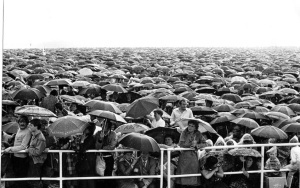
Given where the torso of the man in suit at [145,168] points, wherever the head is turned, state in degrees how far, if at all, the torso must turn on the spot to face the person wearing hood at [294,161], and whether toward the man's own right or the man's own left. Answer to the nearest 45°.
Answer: approximately 90° to the man's own left

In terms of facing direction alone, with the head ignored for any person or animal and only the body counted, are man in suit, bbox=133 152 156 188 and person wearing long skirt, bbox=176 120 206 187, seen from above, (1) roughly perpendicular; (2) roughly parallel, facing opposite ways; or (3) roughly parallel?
roughly parallel

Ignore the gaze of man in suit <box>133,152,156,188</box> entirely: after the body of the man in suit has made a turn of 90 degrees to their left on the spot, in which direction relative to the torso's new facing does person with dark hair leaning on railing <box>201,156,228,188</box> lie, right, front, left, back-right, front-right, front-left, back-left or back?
front

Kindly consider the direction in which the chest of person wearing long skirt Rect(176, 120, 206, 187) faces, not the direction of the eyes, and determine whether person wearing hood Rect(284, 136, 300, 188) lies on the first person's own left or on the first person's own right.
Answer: on the first person's own left

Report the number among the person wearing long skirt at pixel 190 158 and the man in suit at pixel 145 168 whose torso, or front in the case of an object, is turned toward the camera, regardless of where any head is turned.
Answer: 2

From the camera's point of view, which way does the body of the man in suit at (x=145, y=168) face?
toward the camera

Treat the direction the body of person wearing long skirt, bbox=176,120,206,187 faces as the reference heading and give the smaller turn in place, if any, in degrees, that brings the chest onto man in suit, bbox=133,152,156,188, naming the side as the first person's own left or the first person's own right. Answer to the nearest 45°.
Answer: approximately 90° to the first person's own right

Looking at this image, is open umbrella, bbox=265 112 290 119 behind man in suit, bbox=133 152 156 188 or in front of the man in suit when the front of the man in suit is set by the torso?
behind

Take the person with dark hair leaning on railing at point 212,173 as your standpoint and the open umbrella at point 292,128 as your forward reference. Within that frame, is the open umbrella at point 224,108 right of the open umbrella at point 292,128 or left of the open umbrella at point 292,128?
left

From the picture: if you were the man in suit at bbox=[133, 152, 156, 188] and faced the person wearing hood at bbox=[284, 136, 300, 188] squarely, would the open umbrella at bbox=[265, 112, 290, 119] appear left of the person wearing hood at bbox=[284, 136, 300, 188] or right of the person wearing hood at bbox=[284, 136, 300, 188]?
left

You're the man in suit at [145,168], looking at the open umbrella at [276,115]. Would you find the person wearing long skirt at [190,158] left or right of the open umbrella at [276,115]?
right

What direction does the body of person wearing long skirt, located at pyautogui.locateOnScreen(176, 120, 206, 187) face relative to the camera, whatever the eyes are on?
toward the camera
